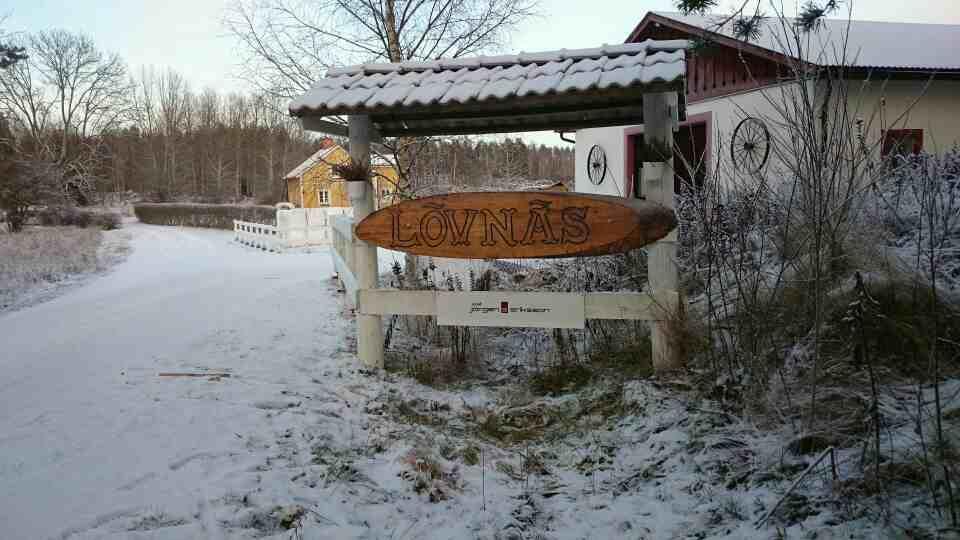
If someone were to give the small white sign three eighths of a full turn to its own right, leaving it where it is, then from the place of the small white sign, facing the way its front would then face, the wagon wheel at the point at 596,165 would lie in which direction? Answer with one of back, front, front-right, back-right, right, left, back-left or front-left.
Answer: front-right

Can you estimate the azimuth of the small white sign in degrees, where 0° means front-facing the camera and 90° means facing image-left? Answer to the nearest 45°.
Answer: approximately 0°

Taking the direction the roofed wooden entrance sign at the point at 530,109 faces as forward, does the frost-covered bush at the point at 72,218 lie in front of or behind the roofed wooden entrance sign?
behind

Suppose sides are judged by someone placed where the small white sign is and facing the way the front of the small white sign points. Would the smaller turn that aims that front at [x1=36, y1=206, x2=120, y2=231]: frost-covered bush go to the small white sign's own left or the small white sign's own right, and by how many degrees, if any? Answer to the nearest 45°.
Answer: approximately 135° to the small white sign's own right

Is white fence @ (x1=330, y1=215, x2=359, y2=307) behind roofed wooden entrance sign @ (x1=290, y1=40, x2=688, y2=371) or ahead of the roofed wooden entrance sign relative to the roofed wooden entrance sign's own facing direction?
behind

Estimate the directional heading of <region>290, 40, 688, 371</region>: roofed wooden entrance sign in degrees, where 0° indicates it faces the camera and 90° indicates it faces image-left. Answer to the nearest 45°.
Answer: approximately 0°

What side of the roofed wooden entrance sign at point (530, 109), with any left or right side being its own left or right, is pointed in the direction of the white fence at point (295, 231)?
back
